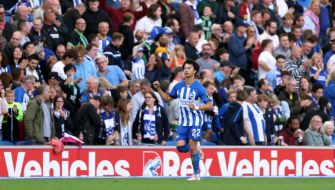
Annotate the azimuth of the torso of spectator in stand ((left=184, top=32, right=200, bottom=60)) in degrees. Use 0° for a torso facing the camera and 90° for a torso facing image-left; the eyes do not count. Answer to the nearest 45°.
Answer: approximately 315°

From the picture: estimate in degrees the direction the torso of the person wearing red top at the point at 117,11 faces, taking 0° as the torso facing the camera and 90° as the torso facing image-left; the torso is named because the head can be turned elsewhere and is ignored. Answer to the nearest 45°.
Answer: approximately 0°
